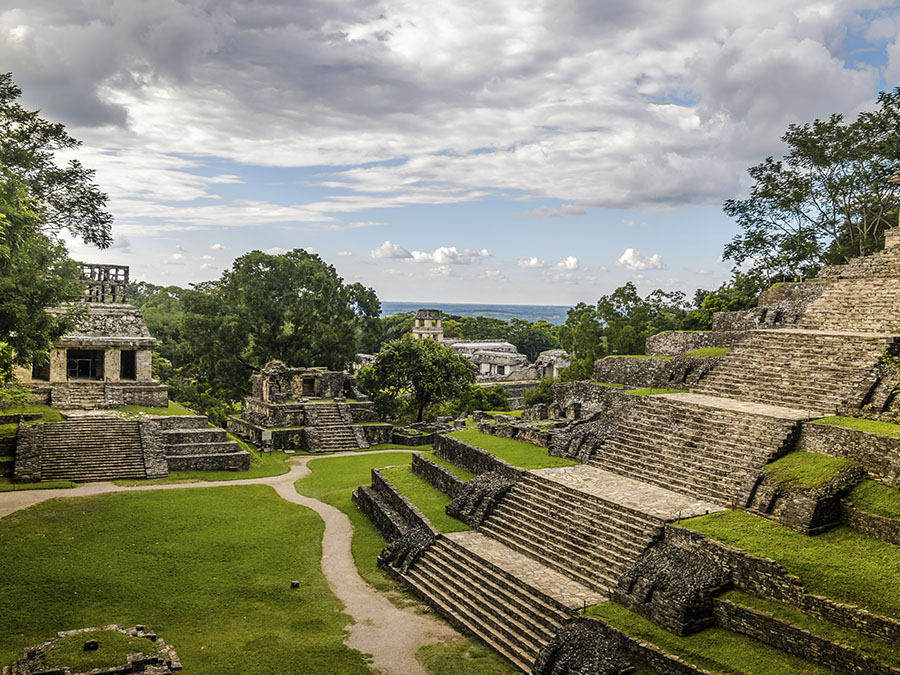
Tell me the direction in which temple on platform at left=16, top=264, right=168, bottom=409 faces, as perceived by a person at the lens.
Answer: facing the viewer

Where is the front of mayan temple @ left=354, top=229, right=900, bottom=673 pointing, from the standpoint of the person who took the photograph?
facing the viewer and to the left of the viewer

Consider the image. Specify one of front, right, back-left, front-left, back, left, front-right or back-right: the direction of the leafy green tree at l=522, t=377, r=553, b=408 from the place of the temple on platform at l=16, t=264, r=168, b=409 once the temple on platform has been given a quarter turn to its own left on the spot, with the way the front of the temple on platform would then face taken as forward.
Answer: front

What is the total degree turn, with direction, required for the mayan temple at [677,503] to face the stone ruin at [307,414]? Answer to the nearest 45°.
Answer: approximately 90° to its right

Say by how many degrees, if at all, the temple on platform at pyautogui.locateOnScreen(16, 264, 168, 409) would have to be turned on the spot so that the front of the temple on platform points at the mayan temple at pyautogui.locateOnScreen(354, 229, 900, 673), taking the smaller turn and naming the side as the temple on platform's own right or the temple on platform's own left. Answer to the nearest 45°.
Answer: approximately 45° to the temple on platform's own left

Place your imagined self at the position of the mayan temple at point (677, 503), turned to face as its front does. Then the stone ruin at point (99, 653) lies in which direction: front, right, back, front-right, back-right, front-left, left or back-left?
front

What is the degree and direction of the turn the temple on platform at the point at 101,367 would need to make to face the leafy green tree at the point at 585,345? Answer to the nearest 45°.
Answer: approximately 90° to its left

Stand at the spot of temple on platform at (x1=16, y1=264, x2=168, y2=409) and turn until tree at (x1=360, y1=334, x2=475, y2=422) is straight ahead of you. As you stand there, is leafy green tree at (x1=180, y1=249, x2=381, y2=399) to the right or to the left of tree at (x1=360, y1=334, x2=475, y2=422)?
left

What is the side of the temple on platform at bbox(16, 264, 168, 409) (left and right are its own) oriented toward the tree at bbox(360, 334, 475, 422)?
left

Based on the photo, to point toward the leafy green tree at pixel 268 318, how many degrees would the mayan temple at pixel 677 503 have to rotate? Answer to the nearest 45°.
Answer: approximately 90° to its right

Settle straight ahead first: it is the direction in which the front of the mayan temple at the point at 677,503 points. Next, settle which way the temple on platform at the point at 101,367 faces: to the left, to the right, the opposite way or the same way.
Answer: to the left

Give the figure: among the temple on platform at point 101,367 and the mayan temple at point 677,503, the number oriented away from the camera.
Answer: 0

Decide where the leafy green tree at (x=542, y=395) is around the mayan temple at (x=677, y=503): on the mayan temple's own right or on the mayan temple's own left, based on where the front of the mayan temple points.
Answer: on the mayan temple's own right
